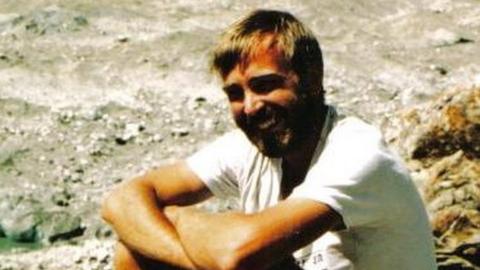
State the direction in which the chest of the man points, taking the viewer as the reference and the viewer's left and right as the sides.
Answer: facing the viewer and to the left of the viewer

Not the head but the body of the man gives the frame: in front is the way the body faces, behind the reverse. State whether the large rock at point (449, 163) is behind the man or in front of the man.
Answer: behind

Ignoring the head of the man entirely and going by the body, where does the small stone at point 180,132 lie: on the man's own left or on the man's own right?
on the man's own right

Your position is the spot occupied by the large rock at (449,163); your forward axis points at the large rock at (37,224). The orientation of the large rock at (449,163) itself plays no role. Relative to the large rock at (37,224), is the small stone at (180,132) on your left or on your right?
right

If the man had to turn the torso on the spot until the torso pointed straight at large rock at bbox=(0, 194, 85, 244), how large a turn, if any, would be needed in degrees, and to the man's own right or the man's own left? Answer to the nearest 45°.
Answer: approximately 90° to the man's own right

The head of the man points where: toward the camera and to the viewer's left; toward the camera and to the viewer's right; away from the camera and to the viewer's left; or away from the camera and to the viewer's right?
toward the camera and to the viewer's left
